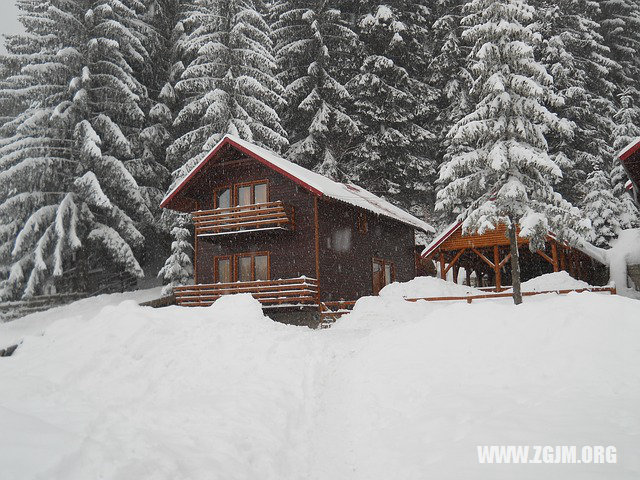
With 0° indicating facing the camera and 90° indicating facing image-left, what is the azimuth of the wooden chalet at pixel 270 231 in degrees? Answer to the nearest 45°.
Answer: approximately 45°

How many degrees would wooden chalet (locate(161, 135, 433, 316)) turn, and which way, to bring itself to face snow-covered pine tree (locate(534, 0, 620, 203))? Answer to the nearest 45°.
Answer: approximately 180°

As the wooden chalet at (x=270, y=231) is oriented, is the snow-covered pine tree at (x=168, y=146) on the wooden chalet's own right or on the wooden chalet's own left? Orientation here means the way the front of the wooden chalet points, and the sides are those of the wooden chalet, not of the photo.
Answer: on the wooden chalet's own right

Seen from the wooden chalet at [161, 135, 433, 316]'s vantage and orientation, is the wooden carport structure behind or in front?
behind

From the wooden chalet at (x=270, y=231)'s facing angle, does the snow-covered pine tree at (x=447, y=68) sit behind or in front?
behind

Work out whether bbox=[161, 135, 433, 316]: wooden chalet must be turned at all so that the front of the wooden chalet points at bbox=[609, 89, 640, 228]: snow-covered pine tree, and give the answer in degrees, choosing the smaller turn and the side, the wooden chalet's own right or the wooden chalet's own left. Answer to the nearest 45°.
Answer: approximately 135° to the wooden chalet's own left

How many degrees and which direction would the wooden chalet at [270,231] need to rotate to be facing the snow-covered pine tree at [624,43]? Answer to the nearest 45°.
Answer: approximately 180°

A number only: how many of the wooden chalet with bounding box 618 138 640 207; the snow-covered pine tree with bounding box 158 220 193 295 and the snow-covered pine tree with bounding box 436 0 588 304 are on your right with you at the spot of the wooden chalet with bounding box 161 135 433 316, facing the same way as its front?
1

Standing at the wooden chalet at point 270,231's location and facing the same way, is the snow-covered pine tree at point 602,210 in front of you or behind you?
behind

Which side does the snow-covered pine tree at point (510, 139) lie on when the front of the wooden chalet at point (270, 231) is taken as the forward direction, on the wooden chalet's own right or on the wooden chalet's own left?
on the wooden chalet's own left
